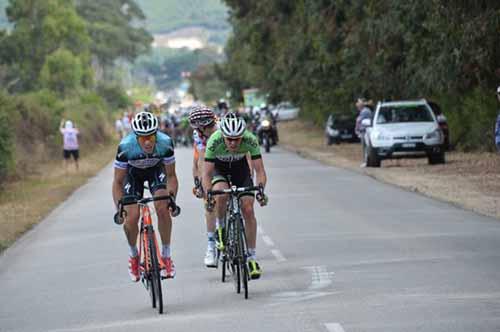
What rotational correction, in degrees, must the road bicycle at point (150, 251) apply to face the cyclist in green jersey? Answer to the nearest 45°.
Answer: approximately 135° to its left

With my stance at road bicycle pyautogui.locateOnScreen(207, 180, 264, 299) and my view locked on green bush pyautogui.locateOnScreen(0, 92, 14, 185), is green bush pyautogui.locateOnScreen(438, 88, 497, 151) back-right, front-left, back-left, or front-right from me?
front-right

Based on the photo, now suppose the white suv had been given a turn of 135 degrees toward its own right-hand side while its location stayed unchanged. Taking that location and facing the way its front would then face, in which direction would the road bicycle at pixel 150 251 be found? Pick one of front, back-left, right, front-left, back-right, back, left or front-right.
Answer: back-left

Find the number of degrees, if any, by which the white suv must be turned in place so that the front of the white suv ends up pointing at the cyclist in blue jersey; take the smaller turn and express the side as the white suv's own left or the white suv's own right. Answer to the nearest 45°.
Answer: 0° — it already faces them

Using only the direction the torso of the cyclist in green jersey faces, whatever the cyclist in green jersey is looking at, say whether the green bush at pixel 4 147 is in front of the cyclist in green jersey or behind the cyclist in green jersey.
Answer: behind

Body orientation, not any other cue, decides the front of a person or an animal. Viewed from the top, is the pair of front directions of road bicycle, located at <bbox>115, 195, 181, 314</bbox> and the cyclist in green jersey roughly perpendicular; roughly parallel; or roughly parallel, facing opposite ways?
roughly parallel

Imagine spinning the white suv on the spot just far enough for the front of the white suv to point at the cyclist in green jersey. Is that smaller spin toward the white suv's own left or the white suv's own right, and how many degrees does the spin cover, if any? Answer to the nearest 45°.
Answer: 0° — it already faces them

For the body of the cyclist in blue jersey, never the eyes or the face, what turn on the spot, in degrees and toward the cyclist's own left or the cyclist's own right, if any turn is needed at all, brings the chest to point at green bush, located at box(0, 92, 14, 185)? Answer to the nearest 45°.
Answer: approximately 180°

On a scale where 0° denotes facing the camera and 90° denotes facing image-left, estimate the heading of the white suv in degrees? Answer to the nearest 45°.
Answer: approximately 0°

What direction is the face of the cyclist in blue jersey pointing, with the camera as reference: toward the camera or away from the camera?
toward the camera

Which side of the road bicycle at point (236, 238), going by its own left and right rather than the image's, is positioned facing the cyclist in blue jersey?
right

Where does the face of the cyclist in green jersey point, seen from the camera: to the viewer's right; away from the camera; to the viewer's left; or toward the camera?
toward the camera

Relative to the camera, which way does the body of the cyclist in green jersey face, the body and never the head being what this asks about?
toward the camera
